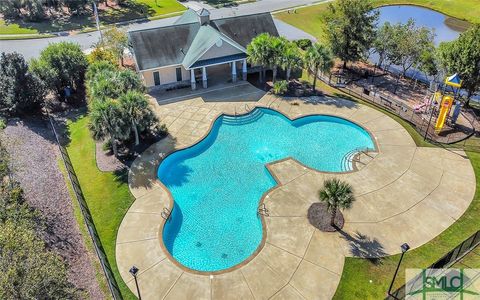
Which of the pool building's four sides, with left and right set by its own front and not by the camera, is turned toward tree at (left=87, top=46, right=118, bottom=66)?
right

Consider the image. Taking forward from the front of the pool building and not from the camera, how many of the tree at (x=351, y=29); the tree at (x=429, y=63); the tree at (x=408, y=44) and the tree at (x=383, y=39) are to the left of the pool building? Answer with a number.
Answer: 4

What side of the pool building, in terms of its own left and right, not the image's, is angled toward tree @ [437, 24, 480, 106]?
left

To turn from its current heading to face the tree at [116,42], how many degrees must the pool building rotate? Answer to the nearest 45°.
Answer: approximately 135° to its right

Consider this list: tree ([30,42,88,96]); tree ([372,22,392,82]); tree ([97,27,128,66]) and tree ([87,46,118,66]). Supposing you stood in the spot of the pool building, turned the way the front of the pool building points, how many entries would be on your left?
1

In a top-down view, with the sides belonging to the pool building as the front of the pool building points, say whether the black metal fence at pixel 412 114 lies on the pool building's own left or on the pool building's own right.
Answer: on the pool building's own left

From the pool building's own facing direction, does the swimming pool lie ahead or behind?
ahead

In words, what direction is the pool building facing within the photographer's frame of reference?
facing the viewer

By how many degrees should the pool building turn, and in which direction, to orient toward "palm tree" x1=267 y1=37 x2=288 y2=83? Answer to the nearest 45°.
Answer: approximately 90° to its left

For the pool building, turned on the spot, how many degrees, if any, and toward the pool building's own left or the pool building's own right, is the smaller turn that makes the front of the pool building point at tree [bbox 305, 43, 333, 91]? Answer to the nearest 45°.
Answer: approximately 90° to the pool building's own left

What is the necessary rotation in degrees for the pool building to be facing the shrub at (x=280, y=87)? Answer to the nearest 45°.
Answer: approximately 90° to its left

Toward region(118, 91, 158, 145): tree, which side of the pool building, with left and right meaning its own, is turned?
front

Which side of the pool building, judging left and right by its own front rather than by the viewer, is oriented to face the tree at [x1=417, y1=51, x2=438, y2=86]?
left

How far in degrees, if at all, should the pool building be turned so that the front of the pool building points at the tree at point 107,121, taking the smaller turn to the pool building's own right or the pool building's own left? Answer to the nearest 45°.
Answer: approximately 45° to the pool building's own right

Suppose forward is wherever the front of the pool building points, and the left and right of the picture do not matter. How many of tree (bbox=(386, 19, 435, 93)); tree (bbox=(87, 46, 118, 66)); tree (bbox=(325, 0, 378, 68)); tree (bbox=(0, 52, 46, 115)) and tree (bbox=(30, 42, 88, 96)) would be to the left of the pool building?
2

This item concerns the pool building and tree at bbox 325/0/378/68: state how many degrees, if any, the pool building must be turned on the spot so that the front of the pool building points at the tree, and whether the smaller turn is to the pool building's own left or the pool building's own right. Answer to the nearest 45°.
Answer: approximately 90° to the pool building's own left

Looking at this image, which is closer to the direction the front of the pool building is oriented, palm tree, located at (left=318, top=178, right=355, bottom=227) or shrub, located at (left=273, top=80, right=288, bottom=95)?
the palm tree

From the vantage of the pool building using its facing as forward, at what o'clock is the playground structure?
The playground structure is roughly at 10 o'clock from the pool building.
